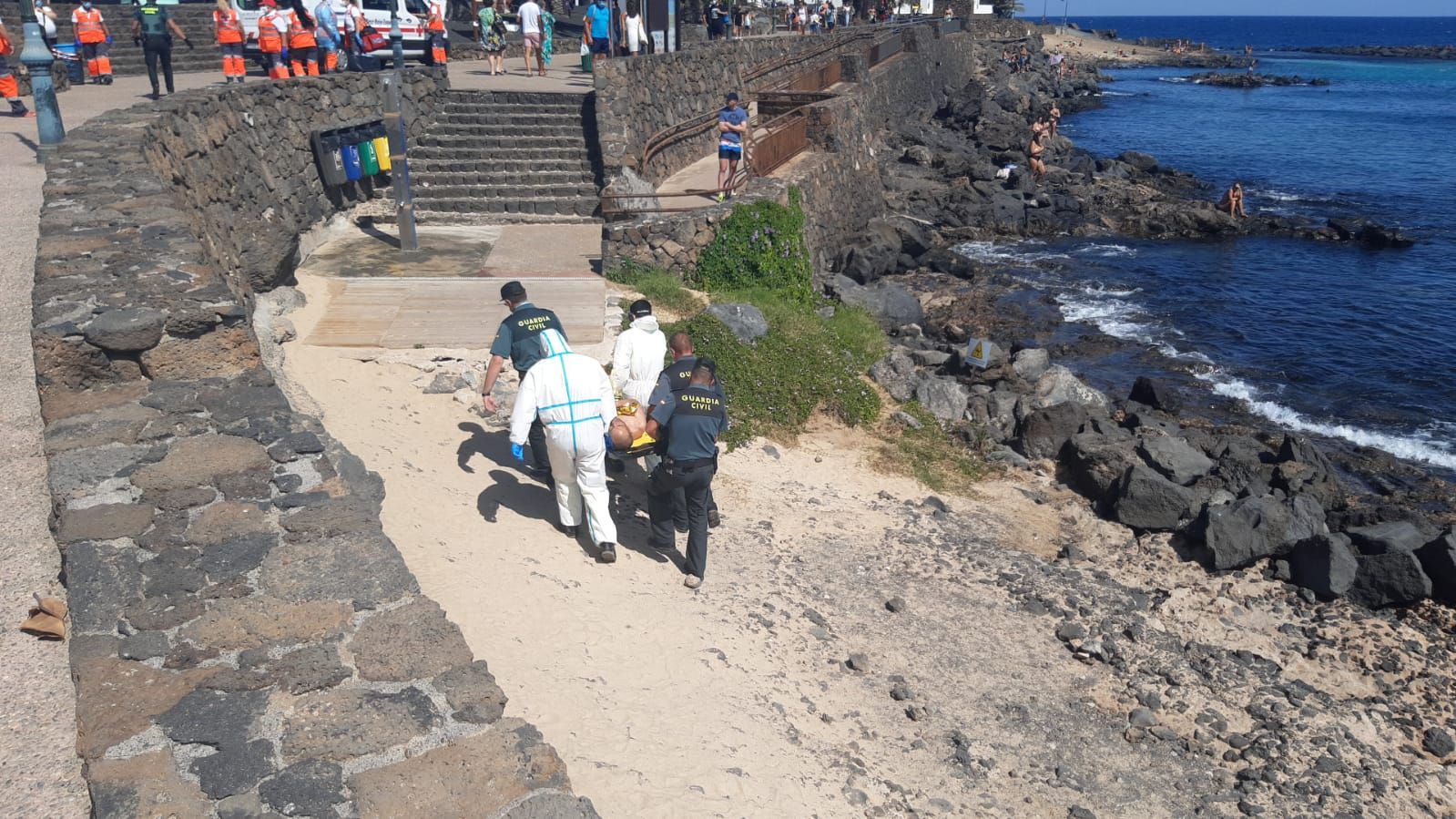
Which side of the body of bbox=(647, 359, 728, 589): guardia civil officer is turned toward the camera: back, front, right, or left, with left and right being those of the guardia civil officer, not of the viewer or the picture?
back

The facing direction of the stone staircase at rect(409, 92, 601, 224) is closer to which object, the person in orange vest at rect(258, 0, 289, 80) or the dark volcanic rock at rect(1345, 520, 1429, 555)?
the dark volcanic rock

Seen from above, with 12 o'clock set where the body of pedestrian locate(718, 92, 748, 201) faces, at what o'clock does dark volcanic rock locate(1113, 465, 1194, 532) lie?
The dark volcanic rock is roughly at 11 o'clock from the pedestrian.

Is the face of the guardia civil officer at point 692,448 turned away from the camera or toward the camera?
away from the camera
